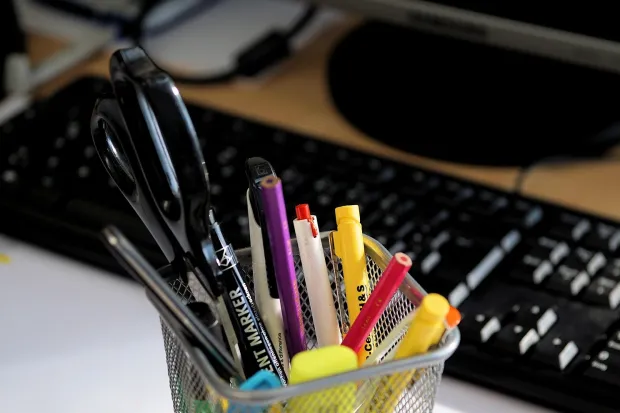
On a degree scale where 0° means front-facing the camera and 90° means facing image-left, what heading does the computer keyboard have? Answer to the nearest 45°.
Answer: approximately 45°
